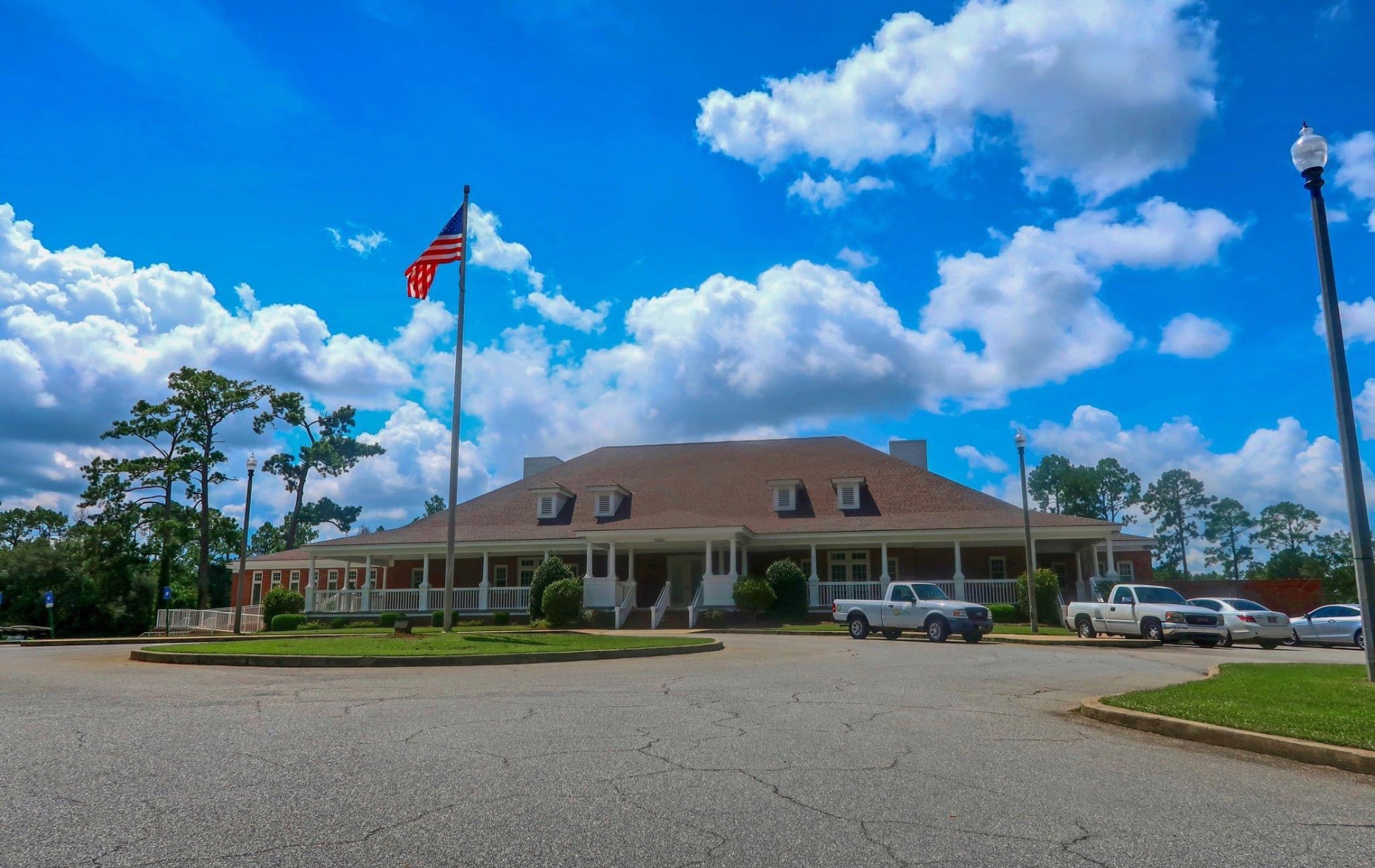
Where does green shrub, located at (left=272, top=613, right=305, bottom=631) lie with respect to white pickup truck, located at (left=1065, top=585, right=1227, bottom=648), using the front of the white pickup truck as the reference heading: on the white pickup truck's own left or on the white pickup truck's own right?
on the white pickup truck's own right

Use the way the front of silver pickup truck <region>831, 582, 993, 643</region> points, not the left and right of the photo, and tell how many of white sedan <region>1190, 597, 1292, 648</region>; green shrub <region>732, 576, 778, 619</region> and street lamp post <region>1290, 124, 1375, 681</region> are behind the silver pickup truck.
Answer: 1

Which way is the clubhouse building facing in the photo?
toward the camera

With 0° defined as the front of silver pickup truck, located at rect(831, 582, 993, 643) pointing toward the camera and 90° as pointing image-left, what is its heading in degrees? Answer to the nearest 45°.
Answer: approximately 315°

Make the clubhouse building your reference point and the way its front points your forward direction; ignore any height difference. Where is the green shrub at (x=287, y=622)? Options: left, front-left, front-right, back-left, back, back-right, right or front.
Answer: right

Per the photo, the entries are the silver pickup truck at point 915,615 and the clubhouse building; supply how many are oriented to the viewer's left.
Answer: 0

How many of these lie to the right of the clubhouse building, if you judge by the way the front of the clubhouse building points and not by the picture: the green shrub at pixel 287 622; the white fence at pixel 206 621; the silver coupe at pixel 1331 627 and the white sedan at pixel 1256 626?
2

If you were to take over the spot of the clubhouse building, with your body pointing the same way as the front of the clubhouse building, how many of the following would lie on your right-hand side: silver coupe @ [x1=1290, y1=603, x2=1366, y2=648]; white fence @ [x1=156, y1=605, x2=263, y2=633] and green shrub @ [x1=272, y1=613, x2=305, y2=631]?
2

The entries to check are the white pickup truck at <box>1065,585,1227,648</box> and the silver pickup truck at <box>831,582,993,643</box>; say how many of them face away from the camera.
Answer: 0

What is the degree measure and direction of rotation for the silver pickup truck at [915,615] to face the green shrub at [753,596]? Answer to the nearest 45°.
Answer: approximately 180°

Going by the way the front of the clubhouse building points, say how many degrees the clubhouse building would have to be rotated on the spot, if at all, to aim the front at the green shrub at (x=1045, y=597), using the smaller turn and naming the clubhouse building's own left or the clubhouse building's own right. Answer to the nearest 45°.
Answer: approximately 45° to the clubhouse building's own left

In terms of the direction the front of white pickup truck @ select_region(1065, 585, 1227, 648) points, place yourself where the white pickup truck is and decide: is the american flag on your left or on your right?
on your right

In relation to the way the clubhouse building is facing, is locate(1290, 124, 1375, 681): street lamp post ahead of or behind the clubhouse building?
ahead

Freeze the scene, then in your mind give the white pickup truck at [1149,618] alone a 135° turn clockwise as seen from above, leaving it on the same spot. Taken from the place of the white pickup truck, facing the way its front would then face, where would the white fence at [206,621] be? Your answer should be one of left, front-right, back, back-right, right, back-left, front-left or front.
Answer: front
